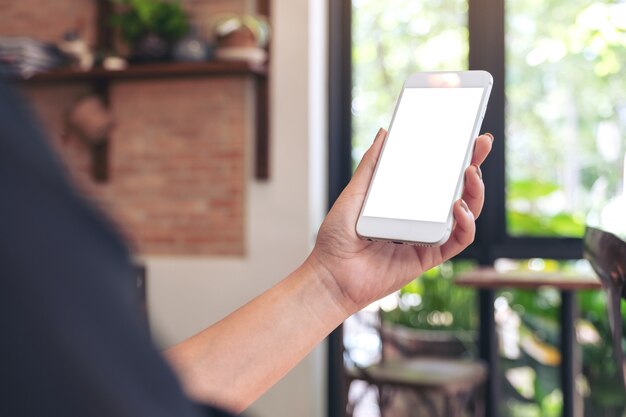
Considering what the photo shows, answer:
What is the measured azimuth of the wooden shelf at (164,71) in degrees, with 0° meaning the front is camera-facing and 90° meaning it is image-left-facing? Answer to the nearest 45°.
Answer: approximately 0°

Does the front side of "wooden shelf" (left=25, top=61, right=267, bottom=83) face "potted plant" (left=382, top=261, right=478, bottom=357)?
no

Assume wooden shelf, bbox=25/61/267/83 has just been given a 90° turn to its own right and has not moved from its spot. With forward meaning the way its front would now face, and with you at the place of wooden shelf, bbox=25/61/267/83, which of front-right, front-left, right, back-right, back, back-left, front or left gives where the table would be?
back-left
